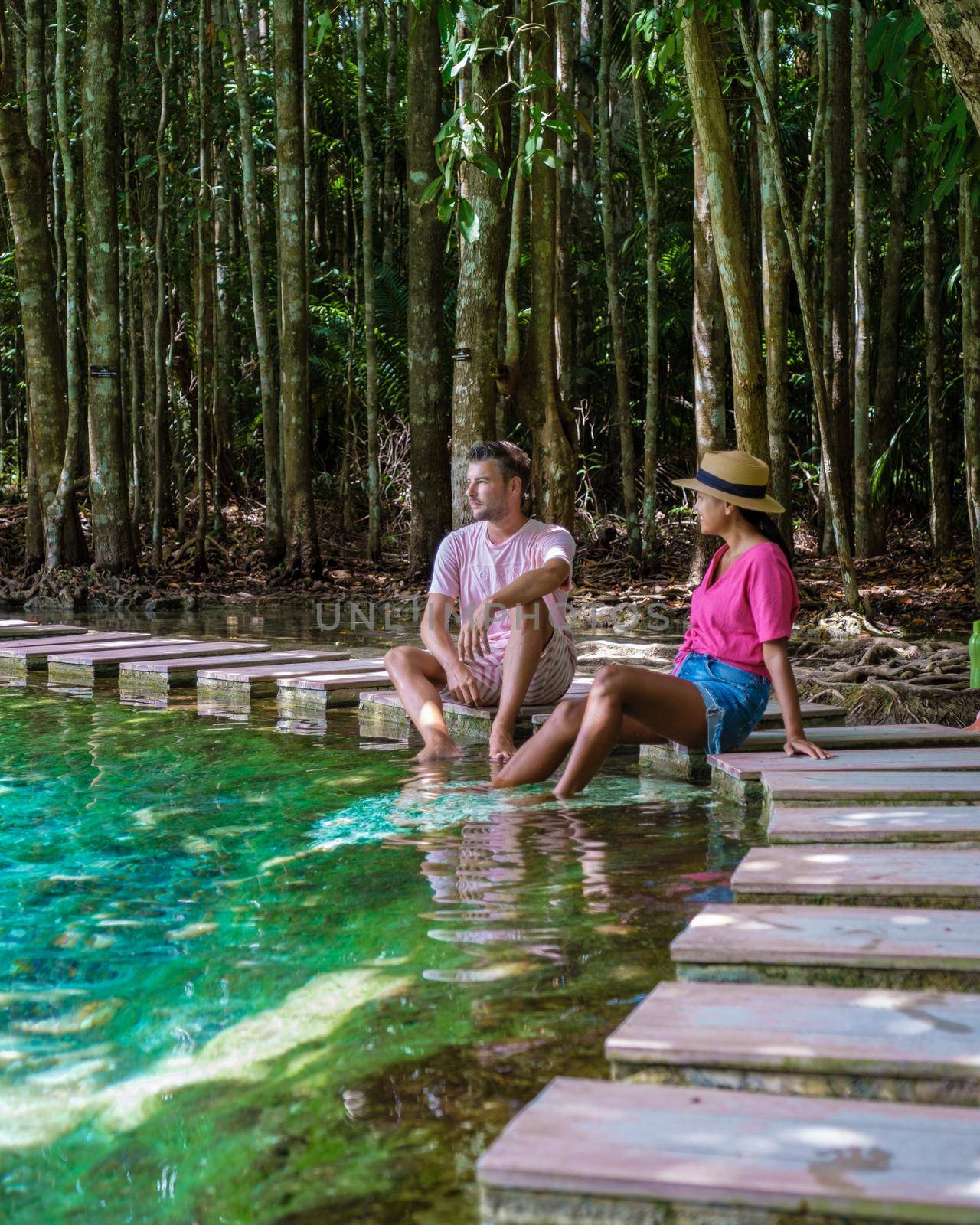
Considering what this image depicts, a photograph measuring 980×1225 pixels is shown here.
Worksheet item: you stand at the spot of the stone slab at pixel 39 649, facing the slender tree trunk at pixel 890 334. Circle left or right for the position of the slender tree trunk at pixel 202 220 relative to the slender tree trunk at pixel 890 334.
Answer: left

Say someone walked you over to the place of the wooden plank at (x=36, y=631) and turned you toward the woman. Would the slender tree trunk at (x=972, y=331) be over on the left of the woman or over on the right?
left

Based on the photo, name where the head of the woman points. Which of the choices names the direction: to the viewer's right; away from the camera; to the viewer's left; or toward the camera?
to the viewer's left

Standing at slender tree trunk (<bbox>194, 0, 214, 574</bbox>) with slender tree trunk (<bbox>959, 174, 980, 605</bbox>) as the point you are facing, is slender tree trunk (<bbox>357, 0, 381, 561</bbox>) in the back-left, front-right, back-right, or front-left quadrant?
front-left

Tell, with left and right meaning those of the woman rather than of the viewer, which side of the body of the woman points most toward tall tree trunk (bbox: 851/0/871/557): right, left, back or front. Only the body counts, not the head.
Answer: right

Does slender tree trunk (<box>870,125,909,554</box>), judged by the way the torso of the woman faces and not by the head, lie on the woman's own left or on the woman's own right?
on the woman's own right

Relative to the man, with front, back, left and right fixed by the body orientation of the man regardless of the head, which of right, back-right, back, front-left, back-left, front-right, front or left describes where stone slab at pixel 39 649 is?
right

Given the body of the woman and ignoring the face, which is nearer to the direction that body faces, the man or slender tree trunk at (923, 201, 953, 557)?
the man

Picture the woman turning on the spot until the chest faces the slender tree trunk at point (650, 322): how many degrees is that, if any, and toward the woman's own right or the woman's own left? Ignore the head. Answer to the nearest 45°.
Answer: approximately 90° to the woman's own right

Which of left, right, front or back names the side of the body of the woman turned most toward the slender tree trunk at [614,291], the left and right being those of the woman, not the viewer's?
right

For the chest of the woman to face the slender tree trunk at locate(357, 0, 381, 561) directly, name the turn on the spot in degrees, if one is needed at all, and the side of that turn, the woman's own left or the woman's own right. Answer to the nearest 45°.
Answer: approximately 90° to the woman's own right

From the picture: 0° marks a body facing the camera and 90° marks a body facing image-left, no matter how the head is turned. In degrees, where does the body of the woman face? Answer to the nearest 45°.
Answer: approximately 90°
